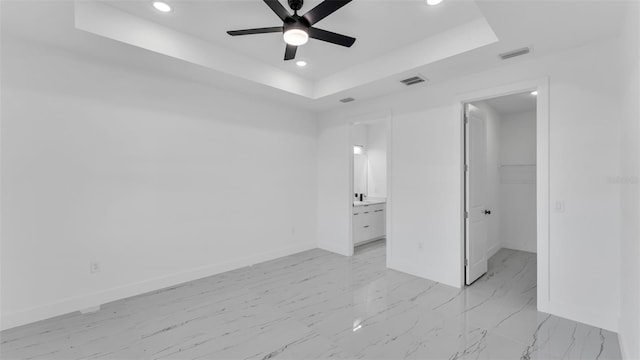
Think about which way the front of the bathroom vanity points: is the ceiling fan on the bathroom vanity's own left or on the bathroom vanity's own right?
on the bathroom vanity's own right

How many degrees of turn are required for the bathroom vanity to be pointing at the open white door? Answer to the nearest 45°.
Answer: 0° — it already faces it

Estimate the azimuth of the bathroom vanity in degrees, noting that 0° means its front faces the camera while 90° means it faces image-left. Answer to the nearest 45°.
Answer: approximately 315°
